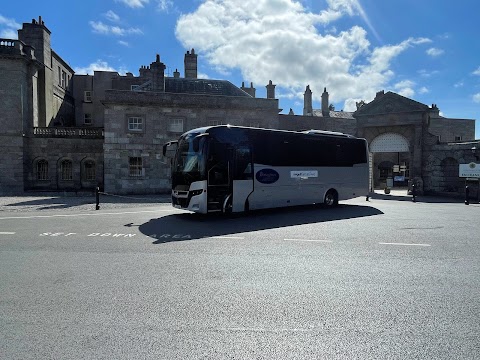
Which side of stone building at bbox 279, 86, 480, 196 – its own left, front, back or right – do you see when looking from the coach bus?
front

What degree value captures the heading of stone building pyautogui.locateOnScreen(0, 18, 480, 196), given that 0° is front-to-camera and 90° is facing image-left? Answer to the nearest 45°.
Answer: approximately 0°

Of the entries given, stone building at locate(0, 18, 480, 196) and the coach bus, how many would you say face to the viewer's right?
0

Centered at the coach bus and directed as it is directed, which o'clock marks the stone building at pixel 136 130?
The stone building is roughly at 3 o'clock from the coach bus.

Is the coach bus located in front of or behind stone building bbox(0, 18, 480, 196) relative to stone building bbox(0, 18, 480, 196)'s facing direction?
in front

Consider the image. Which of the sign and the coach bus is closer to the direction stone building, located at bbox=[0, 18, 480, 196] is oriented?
the coach bus

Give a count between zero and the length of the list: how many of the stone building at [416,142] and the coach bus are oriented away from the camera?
0

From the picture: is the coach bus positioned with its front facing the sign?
no

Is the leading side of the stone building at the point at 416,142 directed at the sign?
no

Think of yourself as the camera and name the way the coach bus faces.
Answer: facing the viewer and to the left of the viewer

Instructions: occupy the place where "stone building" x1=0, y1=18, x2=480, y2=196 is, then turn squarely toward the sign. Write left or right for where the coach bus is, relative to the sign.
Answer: right

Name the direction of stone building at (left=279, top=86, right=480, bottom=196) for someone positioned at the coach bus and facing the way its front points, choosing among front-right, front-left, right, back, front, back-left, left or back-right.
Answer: back

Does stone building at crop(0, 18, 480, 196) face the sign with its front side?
no
